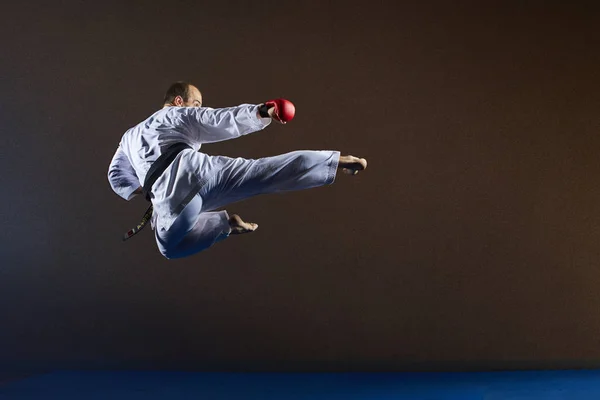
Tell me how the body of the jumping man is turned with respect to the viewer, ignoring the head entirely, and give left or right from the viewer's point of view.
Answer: facing away from the viewer and to the right of the viewer

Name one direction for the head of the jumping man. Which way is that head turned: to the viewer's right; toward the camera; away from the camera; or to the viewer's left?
to the viewer's right
